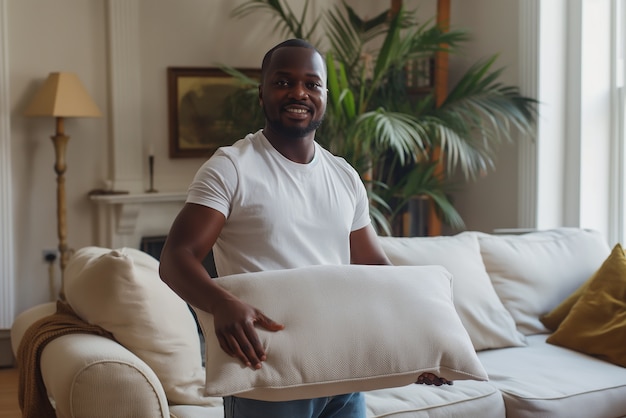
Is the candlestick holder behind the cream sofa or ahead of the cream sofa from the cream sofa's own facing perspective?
behind

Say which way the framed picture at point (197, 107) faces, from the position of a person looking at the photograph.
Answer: facing the viewer

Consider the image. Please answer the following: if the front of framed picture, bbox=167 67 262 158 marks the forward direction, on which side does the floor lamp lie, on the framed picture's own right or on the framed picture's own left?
on the framed picture's own right

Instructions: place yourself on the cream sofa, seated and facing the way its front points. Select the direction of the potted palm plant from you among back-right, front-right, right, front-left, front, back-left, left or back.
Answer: back

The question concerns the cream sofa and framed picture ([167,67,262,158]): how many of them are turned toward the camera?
2

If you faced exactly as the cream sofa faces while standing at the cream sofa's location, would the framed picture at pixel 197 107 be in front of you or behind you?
behind

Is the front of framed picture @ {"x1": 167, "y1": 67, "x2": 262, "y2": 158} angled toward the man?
yes

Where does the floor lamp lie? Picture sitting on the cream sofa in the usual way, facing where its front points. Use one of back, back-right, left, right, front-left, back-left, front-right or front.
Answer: back-right

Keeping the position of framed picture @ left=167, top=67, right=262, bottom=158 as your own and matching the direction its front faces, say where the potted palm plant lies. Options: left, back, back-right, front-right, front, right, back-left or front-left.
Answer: front-left

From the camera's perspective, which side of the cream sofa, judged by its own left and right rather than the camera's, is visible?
front

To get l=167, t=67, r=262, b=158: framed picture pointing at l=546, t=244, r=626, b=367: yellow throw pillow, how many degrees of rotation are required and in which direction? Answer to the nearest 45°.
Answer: approximately 45° to its left
